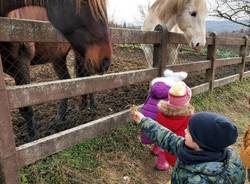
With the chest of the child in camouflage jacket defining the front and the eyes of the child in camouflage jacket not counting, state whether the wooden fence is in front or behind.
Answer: in front

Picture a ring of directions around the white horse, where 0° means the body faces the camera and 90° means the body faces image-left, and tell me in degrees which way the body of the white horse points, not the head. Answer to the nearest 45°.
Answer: approximately 315°

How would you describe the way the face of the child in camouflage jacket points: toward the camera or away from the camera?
away from the camera

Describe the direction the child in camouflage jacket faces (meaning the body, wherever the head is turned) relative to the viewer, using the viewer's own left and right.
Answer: facing away from the viewer and to the left of the viewer

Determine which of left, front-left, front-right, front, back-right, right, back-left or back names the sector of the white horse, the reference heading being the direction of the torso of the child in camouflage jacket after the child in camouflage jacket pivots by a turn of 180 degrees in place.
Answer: back-left
